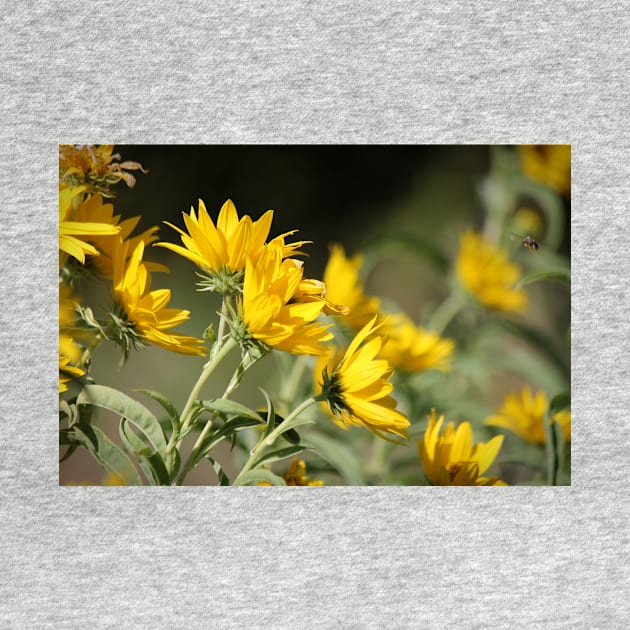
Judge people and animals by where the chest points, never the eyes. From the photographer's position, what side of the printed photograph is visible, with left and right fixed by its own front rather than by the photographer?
front
